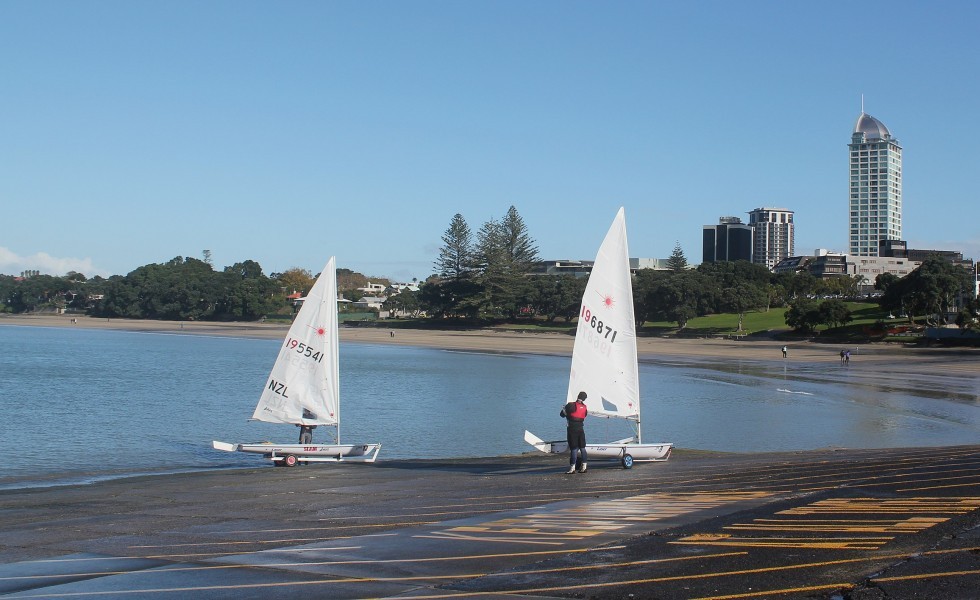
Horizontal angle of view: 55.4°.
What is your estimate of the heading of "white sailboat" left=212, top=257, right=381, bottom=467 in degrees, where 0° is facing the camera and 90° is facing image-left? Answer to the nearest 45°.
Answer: approximately 270°

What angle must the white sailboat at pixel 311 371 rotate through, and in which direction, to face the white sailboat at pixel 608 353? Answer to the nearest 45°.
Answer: approximately 45° to its right

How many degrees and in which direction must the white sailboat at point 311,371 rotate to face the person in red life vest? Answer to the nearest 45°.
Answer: approximately 45° to its right
